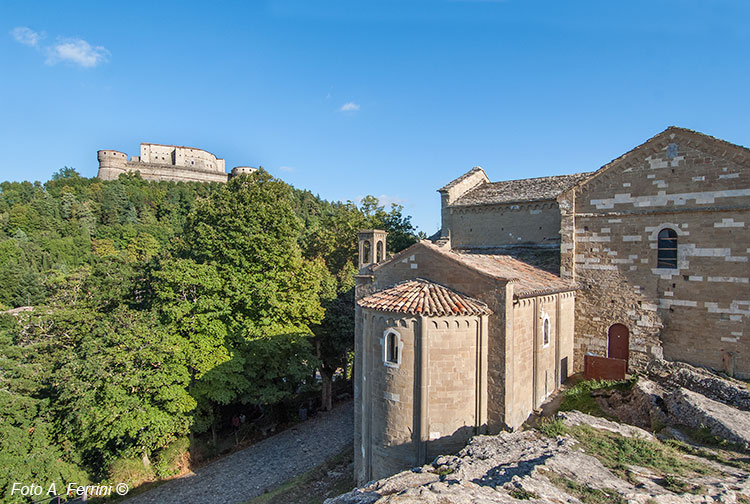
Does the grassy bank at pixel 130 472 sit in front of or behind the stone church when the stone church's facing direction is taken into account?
behind
